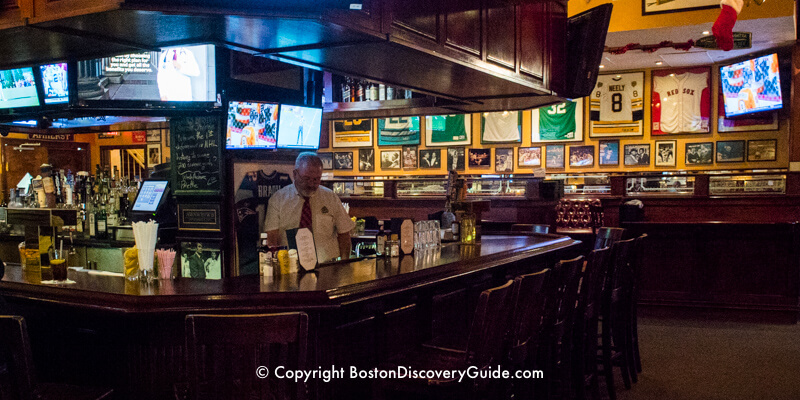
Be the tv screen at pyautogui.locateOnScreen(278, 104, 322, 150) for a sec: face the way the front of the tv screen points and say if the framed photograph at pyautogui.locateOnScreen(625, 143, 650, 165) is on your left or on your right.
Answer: on your left

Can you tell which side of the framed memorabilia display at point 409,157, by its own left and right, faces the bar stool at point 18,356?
front

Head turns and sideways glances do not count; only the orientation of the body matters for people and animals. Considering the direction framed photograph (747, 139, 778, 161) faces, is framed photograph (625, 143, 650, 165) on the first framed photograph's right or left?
on its right

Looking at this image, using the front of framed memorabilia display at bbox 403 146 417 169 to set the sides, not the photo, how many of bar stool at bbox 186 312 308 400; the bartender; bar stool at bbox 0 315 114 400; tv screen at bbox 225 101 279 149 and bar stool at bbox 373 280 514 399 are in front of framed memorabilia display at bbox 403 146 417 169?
5

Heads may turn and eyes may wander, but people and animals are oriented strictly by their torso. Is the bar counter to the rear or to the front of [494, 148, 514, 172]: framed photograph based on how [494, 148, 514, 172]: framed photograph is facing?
to the front

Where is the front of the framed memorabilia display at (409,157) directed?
toward the camera

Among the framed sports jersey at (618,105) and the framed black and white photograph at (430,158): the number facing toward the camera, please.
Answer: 2

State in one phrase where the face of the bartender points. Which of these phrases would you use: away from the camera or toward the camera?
toward the camera

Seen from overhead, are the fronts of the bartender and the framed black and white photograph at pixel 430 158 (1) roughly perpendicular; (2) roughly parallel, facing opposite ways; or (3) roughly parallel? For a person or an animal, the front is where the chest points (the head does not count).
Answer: roughly parallel

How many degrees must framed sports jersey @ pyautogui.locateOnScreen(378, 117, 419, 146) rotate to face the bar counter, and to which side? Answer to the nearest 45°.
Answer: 0° — it already faces it

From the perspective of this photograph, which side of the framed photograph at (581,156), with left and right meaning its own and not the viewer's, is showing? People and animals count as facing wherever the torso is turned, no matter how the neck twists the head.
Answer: front

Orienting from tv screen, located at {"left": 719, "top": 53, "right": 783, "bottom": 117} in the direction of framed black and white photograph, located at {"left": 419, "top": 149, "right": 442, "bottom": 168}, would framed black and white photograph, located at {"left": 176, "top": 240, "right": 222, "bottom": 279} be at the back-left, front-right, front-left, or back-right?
front-left

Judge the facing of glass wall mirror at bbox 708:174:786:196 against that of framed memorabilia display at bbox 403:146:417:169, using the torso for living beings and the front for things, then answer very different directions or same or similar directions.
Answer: same or similar directions

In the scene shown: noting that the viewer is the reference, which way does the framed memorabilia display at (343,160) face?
facing the viewer

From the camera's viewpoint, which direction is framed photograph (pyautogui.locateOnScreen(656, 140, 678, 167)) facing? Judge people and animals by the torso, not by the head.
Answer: toward the camera

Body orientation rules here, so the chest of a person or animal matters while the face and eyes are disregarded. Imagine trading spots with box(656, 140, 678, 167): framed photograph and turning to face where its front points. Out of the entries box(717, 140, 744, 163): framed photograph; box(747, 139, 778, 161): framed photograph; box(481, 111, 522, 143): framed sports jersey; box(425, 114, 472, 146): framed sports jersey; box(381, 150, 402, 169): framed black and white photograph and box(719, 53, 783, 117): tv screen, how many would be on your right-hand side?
3

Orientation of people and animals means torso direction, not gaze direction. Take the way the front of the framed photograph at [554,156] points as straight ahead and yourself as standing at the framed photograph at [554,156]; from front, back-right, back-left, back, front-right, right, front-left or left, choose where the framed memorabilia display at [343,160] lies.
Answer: right
